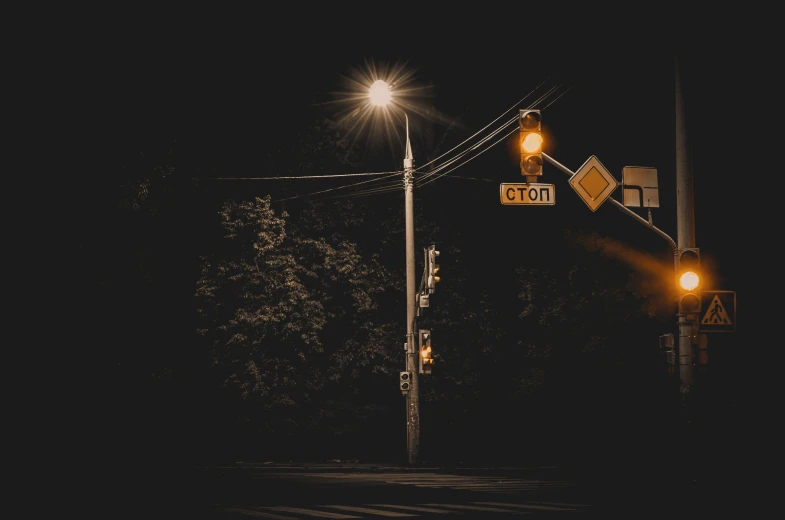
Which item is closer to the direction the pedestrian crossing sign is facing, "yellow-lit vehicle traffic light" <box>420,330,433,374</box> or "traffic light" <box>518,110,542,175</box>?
the traffic light

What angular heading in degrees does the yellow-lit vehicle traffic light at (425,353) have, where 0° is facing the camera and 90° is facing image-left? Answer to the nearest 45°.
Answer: approximately 0°

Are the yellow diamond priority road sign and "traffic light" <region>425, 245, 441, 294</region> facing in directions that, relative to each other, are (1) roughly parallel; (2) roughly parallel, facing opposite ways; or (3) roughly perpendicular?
roughly perpendicular

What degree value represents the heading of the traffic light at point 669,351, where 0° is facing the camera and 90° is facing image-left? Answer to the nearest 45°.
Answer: approximately 90°

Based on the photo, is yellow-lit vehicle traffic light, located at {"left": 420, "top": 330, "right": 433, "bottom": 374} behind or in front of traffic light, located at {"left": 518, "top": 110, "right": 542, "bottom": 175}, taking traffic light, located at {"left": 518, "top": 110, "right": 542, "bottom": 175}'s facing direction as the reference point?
behind

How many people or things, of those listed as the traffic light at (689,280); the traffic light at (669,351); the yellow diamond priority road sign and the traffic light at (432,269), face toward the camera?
2

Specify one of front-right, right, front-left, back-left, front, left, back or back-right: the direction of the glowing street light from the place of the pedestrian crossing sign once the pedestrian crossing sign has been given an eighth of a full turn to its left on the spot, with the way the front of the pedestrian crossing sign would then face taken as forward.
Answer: back

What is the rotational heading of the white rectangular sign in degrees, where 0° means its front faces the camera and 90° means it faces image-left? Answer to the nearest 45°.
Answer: approximately 0°
